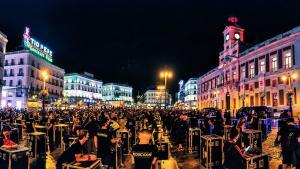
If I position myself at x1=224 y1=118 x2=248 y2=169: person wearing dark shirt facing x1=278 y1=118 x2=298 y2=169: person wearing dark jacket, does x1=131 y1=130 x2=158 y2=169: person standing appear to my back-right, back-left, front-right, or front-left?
back-left

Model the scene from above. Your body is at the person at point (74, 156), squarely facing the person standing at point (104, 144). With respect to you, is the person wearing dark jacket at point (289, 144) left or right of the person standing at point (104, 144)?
right

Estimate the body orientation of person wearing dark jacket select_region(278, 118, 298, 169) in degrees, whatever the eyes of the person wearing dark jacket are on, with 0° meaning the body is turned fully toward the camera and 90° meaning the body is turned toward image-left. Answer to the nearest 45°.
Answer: approximately 180°

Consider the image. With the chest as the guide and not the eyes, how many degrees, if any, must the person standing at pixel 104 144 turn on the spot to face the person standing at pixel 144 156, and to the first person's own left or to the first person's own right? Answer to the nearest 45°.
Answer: approximately 135° to the first person's own right

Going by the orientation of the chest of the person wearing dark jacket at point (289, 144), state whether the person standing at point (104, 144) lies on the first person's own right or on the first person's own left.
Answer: on the first person's own left

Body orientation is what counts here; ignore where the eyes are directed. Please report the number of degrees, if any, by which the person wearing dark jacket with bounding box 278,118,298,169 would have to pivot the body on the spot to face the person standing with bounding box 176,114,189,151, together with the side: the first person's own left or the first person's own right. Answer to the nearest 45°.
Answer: approximately 45° to the first person's own left

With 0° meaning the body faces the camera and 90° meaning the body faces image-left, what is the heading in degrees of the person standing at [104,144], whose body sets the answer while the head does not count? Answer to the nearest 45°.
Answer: approximately 225°

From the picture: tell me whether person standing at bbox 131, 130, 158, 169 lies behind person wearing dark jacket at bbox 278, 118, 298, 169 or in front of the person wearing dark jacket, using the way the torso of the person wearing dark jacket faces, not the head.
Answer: behind

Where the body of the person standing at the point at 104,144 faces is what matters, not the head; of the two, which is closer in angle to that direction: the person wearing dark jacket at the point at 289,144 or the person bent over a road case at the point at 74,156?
the person wearing dark jacket
